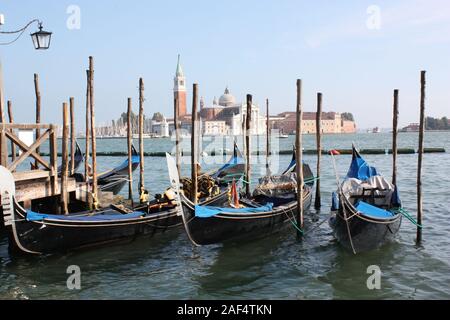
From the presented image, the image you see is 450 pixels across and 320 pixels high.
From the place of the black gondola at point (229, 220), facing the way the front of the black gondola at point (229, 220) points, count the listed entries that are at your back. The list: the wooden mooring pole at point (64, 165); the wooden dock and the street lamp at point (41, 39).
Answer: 0

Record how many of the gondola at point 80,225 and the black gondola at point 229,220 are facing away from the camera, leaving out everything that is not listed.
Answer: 0

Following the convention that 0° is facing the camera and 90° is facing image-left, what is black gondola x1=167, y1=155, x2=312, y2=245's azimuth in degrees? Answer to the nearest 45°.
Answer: approximately 45°

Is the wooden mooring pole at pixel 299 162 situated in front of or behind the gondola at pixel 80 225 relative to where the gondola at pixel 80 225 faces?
behind

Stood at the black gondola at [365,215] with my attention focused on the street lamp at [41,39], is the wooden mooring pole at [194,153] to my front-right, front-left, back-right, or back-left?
front-right

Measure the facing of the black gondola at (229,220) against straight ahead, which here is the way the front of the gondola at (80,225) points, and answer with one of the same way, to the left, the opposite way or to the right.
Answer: the same way

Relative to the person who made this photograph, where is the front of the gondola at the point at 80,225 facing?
facing the viewer and to the left of the viewer

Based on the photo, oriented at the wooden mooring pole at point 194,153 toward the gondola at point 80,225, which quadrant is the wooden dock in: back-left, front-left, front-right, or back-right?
front-right
